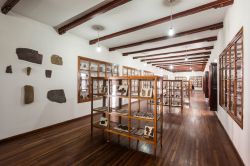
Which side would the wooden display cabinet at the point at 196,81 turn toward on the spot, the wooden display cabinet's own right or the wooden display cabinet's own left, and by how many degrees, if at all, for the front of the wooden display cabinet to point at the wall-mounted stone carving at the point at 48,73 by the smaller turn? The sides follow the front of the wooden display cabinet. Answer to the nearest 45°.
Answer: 0° — it already faces it

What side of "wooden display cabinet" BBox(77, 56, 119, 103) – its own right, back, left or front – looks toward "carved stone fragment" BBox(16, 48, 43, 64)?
right

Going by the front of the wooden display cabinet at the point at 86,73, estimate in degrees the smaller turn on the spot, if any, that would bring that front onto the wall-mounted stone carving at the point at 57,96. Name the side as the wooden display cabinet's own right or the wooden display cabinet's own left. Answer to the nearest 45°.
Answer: approximately 90° to the wooden display cabinet's own right

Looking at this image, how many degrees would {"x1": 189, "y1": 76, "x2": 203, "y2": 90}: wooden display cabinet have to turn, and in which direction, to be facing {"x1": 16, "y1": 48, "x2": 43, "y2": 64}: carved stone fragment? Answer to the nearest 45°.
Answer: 0° — it already faces it

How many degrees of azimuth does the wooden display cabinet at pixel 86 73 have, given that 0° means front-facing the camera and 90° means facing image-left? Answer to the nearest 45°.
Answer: approximately 315°

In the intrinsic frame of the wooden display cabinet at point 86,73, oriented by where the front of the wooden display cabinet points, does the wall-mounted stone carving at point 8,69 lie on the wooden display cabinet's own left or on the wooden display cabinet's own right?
on the wooden display cabinet's own right

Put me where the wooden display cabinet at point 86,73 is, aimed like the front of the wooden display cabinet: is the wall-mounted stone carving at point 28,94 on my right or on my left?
on my right

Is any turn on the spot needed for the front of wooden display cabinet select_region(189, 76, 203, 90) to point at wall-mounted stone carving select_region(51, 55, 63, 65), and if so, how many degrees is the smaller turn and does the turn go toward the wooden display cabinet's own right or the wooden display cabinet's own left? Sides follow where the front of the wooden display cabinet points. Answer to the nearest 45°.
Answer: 0° — it already faces it

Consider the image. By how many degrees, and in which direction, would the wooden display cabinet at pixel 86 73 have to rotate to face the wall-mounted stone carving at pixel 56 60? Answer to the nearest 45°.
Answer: approximately 90° to its right
